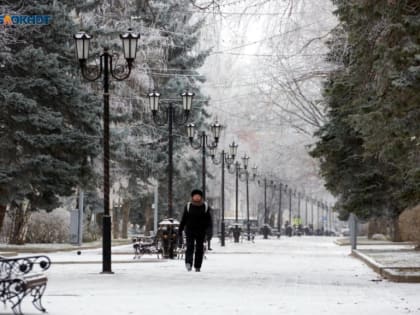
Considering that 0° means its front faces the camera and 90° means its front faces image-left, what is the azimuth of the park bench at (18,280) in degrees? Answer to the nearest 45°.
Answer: approximately 315°

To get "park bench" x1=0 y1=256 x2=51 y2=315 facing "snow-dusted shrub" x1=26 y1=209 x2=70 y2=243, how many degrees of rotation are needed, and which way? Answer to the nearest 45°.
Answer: approximately 135° to its left

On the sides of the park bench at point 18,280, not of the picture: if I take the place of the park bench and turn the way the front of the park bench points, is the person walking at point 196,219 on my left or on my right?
on my left

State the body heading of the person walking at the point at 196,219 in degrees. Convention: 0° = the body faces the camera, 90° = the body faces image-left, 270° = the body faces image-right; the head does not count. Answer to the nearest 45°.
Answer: approximately 0°

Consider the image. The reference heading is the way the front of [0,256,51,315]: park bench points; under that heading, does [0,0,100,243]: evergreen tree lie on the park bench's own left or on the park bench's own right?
on the park bench's own left

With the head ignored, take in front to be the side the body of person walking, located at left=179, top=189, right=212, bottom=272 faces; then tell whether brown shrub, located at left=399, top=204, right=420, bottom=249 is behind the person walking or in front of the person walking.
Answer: behind
